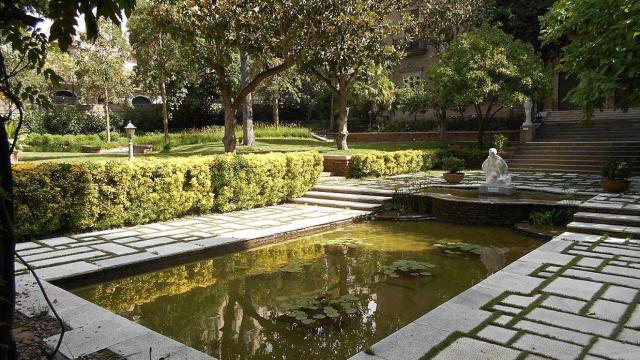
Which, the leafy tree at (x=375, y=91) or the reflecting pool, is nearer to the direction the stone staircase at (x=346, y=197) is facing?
the reflecting pool

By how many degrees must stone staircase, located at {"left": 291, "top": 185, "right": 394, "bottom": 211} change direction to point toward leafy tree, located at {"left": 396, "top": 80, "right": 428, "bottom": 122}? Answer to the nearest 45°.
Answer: approximately 135° to its right

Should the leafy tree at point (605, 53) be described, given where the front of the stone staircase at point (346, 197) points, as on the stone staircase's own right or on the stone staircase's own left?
on the stone staircase's own left

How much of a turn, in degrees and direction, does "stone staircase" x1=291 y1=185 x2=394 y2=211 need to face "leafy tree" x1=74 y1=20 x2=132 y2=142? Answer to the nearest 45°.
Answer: approximately 90° to its right

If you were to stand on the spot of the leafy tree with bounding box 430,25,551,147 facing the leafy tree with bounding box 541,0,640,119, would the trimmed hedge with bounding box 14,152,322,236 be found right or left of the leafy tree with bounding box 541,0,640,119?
right

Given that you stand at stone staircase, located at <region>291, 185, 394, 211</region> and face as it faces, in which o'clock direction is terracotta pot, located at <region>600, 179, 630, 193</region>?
The terracotta pot is roughly at 8 o'clock from the stone staircase.

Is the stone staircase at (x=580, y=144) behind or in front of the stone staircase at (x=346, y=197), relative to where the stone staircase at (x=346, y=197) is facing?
behind
